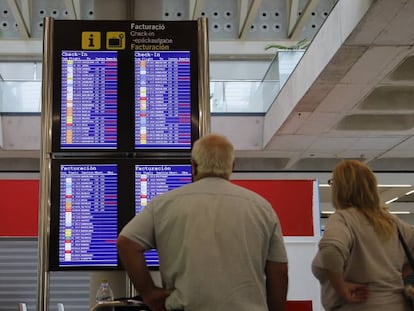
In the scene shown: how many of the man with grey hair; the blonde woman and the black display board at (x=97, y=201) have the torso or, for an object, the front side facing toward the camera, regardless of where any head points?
1

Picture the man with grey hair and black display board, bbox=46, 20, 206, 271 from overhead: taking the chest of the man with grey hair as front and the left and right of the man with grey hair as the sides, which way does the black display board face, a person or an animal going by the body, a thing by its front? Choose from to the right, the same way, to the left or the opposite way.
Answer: the opposite way

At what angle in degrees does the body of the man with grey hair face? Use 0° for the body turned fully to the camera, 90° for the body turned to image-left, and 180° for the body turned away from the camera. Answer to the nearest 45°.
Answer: approximately 180°

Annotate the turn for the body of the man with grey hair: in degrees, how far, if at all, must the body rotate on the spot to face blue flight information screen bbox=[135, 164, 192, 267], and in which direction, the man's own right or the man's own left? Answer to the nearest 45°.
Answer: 0° — they already face it

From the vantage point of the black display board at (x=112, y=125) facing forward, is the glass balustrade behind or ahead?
behind

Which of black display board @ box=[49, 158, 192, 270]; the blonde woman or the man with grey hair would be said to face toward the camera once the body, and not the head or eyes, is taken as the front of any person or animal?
the black display board

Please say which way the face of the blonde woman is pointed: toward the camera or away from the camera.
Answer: away from the camera

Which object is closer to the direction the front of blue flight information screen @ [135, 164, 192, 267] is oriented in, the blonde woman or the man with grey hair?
the man with grey hair

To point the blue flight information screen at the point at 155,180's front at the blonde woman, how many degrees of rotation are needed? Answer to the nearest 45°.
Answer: approximately 45° to its left

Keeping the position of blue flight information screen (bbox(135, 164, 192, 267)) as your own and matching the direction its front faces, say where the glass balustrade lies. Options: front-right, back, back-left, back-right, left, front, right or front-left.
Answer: back

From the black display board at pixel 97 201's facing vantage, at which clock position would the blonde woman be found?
The blonde woman is roughly at 10 o'clock from the black display board.
